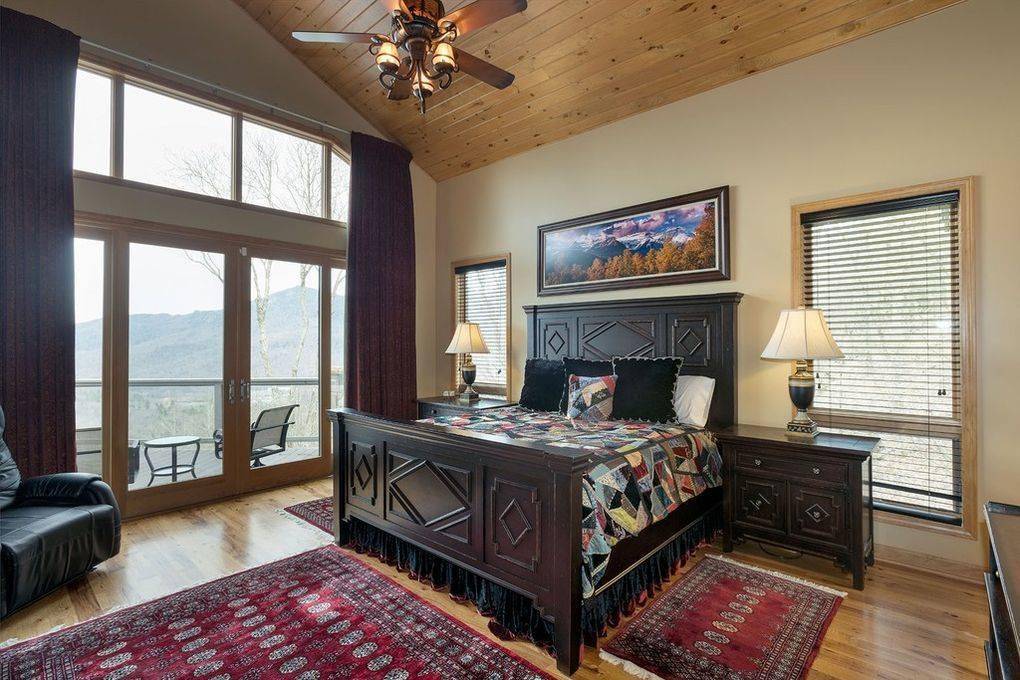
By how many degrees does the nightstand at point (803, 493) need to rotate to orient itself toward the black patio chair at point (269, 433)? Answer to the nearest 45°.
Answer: approximately 45° to its right

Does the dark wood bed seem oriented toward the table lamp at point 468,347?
no

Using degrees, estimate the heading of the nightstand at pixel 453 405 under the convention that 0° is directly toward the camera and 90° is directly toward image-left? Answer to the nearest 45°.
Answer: approximately 45°

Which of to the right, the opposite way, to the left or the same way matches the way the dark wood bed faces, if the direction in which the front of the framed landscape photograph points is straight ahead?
the same way

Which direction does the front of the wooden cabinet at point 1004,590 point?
to the viewer's left

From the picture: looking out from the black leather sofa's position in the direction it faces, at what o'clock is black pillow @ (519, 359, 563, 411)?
The black pillow is roughly at 11 o'clock from the black leather sofa.

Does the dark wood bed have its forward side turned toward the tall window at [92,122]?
no

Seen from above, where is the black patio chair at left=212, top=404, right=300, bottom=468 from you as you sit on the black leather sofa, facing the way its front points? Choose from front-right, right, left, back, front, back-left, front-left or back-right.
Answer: left

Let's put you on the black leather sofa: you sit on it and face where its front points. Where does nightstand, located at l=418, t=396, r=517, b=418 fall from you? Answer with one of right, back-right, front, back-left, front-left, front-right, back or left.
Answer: front-left

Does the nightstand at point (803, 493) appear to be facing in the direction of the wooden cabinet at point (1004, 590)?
no

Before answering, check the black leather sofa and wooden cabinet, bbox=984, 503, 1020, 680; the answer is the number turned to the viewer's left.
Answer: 1

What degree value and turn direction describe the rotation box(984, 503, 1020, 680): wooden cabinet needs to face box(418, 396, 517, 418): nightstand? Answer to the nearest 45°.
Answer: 0° — it already faces it

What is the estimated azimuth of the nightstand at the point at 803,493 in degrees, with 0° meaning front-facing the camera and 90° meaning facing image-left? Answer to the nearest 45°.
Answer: approximately 45°

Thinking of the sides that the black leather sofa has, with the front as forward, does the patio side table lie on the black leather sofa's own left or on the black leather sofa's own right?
on the black leather sofa's own left

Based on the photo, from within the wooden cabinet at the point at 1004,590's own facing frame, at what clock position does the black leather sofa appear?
The black leather sofa is roughly at 11 o'clock from the wooden cabinet.
